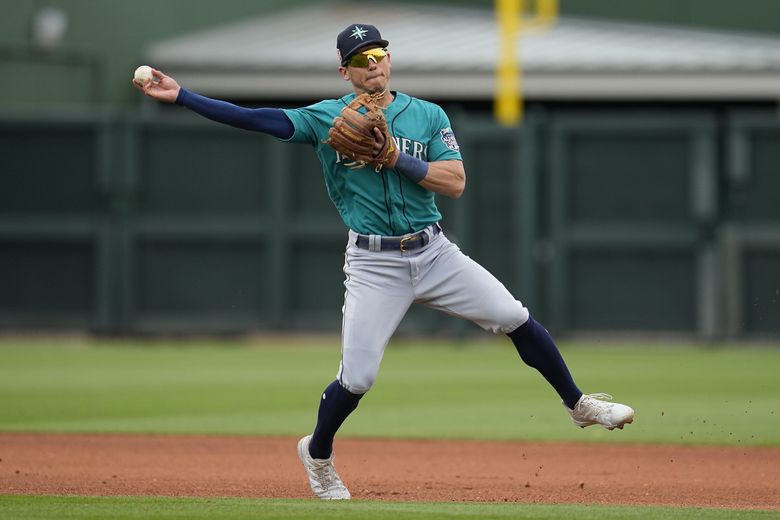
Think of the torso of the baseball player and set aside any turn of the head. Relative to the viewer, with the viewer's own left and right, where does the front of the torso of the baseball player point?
facing the viewer

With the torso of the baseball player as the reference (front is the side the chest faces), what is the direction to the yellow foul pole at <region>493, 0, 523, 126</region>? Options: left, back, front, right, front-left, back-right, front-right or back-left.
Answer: back

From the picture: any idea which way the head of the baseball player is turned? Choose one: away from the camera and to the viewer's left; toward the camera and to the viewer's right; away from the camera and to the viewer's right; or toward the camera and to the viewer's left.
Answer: toward the camera and to the viewer's right
